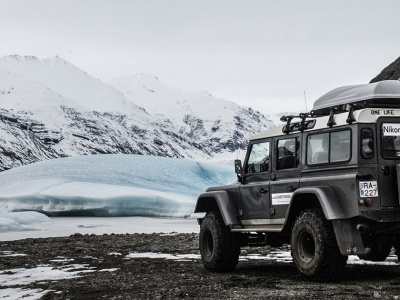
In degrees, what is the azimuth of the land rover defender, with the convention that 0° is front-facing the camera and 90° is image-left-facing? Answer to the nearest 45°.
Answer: approximately 135°

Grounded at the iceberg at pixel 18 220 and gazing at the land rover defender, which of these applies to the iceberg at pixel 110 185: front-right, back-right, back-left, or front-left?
back-left

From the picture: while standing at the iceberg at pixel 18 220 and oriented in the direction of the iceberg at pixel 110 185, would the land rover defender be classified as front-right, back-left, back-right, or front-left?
back-right

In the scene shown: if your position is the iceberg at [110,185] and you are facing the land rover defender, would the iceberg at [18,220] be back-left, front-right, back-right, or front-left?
front-right

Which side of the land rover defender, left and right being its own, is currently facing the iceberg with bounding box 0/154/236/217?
front

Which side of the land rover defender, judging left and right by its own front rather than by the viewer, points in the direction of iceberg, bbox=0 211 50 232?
front
